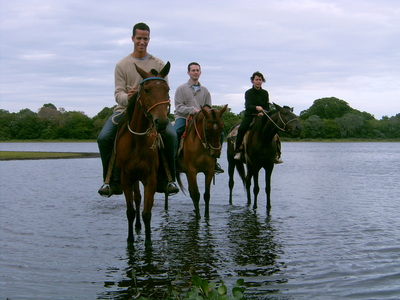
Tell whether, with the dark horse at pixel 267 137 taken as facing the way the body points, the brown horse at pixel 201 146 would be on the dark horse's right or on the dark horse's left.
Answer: on the dark horse's right

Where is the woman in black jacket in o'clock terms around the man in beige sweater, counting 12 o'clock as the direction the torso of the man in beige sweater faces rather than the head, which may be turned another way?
The woman in black jacket is roughly at 7 o'clock from the man in beige sweater.

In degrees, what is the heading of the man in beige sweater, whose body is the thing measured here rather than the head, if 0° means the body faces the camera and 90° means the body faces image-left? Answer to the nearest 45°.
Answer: approximately 0°

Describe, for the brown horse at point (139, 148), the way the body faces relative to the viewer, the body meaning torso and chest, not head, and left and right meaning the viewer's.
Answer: facing the viewer

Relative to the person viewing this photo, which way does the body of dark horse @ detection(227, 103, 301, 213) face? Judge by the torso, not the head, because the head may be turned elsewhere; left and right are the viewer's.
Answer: facing the viewer and to the right of the viewer

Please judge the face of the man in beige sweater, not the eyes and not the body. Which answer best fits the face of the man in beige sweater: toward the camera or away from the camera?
toward the camera

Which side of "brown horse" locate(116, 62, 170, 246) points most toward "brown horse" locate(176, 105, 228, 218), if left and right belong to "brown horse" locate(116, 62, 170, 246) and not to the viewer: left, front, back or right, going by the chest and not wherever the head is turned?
back
